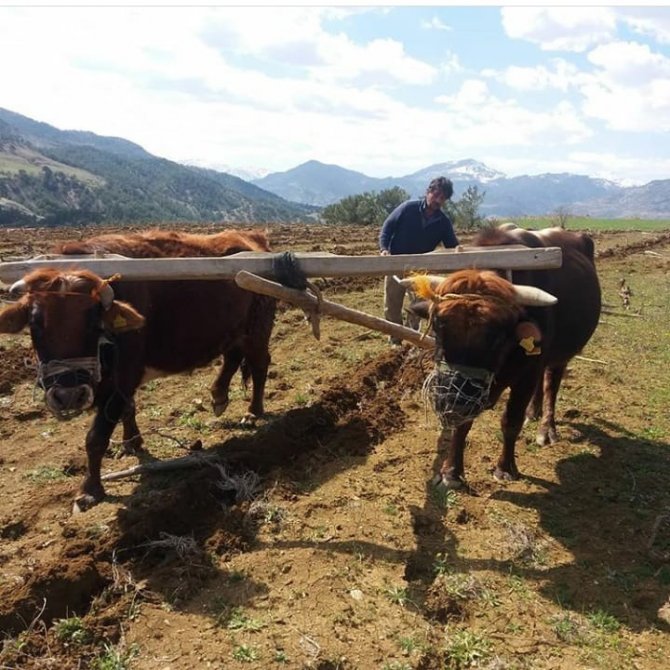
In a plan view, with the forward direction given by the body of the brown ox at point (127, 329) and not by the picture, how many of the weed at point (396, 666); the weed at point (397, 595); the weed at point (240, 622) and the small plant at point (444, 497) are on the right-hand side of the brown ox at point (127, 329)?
0

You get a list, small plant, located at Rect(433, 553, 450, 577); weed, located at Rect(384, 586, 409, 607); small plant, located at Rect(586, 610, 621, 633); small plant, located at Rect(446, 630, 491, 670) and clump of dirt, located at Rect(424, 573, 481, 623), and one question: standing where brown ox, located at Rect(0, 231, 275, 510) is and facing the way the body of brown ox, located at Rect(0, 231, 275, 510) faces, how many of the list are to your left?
5

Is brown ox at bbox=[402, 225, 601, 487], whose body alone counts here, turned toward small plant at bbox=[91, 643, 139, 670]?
yes

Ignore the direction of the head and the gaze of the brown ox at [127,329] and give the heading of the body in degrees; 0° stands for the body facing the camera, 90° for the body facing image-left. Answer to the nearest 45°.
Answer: approximately 45°

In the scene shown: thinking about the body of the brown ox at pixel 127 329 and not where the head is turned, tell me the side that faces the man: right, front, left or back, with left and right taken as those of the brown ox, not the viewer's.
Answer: back

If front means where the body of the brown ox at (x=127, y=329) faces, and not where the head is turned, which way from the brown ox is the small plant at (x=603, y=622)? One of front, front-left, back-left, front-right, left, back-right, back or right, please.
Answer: left

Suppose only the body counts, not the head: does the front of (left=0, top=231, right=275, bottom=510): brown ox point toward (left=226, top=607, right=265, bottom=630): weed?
no

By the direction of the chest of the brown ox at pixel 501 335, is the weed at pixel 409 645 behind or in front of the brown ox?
in front

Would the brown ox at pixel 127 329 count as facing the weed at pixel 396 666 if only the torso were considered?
no

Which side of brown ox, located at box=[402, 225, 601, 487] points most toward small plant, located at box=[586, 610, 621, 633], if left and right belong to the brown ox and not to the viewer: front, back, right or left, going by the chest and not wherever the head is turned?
front

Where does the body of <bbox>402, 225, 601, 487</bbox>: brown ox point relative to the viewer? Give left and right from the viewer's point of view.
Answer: facing the viewer and to the left of the viewer

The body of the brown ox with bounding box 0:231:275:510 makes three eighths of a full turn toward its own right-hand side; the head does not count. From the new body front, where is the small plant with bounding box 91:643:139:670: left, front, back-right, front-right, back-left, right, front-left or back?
back

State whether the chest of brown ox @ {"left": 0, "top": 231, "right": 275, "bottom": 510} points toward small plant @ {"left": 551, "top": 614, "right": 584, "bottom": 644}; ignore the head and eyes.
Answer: no

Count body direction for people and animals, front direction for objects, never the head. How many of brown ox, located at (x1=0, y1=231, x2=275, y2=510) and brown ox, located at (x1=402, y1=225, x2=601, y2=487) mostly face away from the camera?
0

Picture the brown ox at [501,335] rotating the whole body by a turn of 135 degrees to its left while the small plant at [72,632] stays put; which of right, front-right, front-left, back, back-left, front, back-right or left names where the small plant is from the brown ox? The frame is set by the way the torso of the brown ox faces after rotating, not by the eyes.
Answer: back-right
